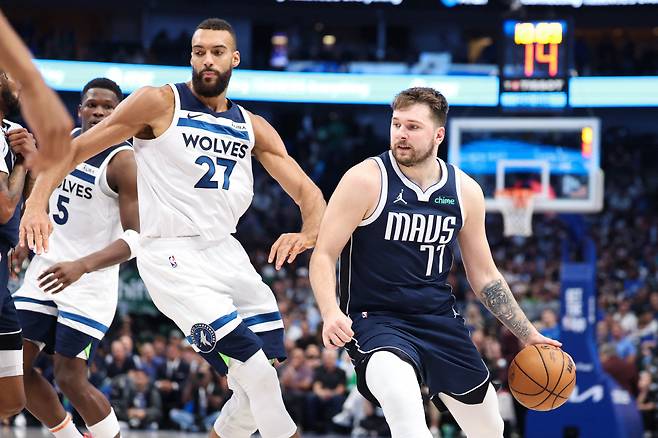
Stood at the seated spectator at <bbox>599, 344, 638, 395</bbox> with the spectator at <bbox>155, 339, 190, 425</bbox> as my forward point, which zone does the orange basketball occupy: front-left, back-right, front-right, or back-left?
front-left

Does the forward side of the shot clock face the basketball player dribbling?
yes

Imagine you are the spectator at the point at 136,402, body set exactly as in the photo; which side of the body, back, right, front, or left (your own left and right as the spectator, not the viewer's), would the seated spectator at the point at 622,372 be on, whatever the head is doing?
left

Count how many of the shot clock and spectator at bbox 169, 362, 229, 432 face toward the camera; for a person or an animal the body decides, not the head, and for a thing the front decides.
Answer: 2

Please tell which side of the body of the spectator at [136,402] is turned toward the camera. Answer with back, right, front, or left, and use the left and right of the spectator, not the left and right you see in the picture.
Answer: front

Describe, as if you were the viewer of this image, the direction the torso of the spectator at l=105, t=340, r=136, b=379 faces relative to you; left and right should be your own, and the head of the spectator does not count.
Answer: facing the viewer

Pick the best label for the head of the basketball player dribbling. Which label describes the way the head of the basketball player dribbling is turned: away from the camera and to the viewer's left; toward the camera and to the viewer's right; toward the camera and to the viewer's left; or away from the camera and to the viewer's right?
toward the camera and to the viewer's left
